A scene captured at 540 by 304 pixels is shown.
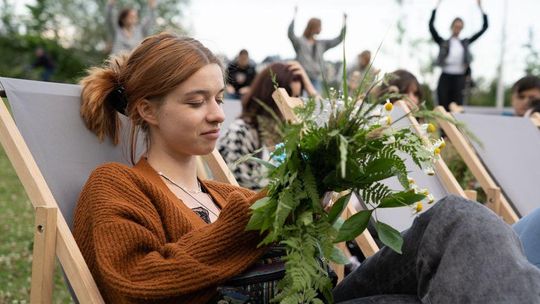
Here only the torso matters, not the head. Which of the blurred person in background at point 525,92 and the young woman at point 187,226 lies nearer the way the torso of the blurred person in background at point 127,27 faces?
the young woman

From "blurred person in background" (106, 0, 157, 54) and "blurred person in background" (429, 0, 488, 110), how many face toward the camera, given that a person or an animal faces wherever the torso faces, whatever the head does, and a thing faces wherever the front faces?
2

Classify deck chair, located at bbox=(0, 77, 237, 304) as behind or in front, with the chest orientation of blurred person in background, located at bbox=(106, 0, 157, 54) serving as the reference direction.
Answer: in front

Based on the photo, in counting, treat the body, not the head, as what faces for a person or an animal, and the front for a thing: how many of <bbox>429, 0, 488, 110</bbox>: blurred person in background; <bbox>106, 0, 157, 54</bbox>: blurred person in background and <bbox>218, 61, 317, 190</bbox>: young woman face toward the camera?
2

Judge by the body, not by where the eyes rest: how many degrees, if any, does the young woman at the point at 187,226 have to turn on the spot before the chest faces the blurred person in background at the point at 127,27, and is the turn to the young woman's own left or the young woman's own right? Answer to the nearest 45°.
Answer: approximately 135° to the young woman's own left

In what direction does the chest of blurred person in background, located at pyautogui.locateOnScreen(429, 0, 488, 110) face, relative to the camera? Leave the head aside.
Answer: toward the camera

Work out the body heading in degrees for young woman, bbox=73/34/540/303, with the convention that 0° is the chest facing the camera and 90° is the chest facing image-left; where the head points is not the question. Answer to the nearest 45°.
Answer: approximately 315°
